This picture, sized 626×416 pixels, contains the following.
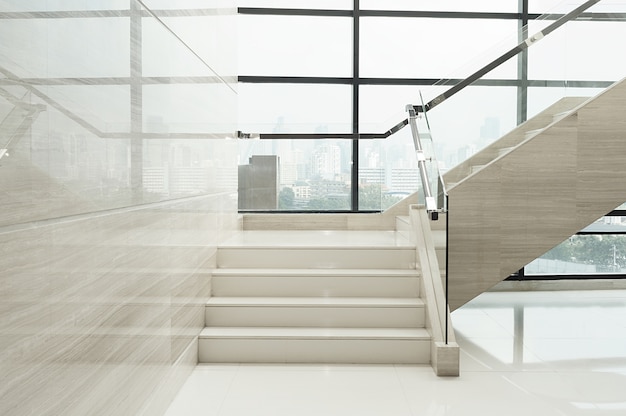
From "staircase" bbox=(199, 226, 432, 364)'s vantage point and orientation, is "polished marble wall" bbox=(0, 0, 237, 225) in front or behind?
in front

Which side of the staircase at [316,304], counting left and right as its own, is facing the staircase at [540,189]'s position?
left

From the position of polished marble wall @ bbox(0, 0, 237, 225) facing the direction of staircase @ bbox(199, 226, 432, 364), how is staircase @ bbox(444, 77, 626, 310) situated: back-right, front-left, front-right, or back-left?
front-right

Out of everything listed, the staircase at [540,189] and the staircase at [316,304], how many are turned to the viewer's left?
1

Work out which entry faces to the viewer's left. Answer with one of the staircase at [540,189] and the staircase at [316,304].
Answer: the staircase at [540,189]

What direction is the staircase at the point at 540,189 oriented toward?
to the viewer's left

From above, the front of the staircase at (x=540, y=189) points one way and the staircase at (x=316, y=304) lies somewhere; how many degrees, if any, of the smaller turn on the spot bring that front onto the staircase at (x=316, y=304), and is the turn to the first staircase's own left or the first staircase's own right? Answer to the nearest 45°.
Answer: approximately 45° to the first staircase's own left

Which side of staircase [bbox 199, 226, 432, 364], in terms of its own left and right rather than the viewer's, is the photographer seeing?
front
